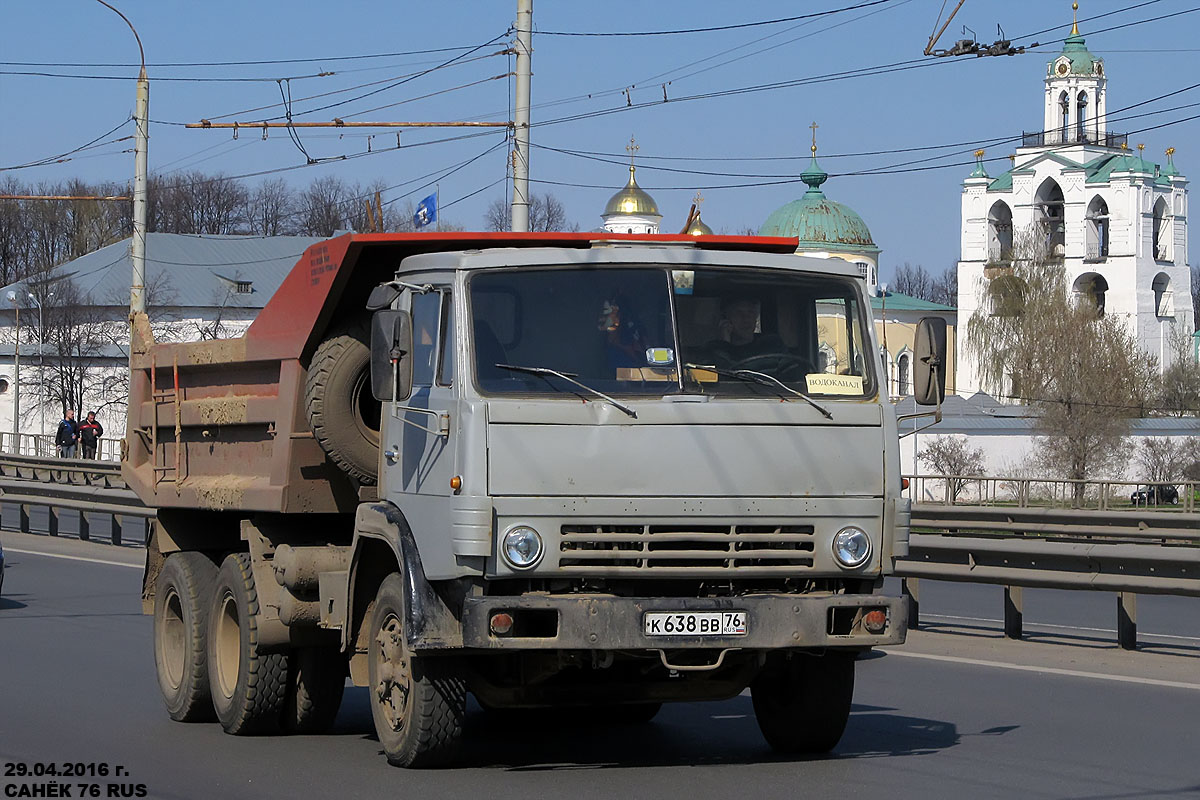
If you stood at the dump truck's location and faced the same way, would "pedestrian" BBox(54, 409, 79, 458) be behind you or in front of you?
behind

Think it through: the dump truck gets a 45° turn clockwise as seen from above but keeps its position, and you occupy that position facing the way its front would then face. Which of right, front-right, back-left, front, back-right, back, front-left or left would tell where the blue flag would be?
back

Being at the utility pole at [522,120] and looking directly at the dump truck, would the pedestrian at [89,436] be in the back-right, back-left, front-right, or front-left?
back-right

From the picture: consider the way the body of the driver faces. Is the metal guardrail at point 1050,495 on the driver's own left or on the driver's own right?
on the driver's own left

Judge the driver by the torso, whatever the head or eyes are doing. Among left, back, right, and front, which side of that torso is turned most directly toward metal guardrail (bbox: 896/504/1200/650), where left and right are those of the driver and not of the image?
left
